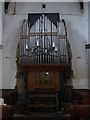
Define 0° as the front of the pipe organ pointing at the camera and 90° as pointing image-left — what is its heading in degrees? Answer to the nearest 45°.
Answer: approximately 0°
